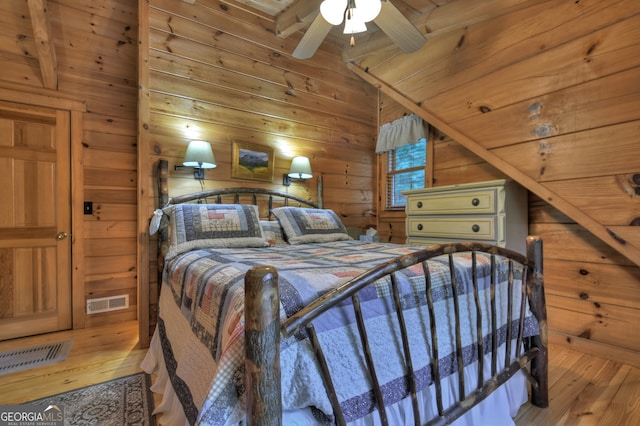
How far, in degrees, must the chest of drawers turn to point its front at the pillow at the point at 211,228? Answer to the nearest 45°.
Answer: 0° — it already faces it

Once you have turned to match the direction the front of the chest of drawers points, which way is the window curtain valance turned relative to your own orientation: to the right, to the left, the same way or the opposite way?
the same way

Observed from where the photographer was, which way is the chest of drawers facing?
facing the viewer and to the left of the viewer

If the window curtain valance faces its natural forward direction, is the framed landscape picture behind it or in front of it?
in front

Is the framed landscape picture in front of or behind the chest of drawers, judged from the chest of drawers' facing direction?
in front

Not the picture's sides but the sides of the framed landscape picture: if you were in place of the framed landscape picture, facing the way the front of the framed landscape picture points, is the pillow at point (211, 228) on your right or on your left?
on your right

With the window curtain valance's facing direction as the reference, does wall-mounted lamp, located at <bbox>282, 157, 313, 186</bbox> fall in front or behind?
in front

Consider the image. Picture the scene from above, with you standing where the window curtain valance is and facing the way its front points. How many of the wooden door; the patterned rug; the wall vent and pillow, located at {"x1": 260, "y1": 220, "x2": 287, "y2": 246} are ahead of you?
4

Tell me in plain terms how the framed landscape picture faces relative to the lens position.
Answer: facing the viewer and to the right of the viewer

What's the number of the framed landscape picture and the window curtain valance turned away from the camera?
0

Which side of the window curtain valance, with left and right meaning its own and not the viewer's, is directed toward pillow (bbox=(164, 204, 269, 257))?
front
